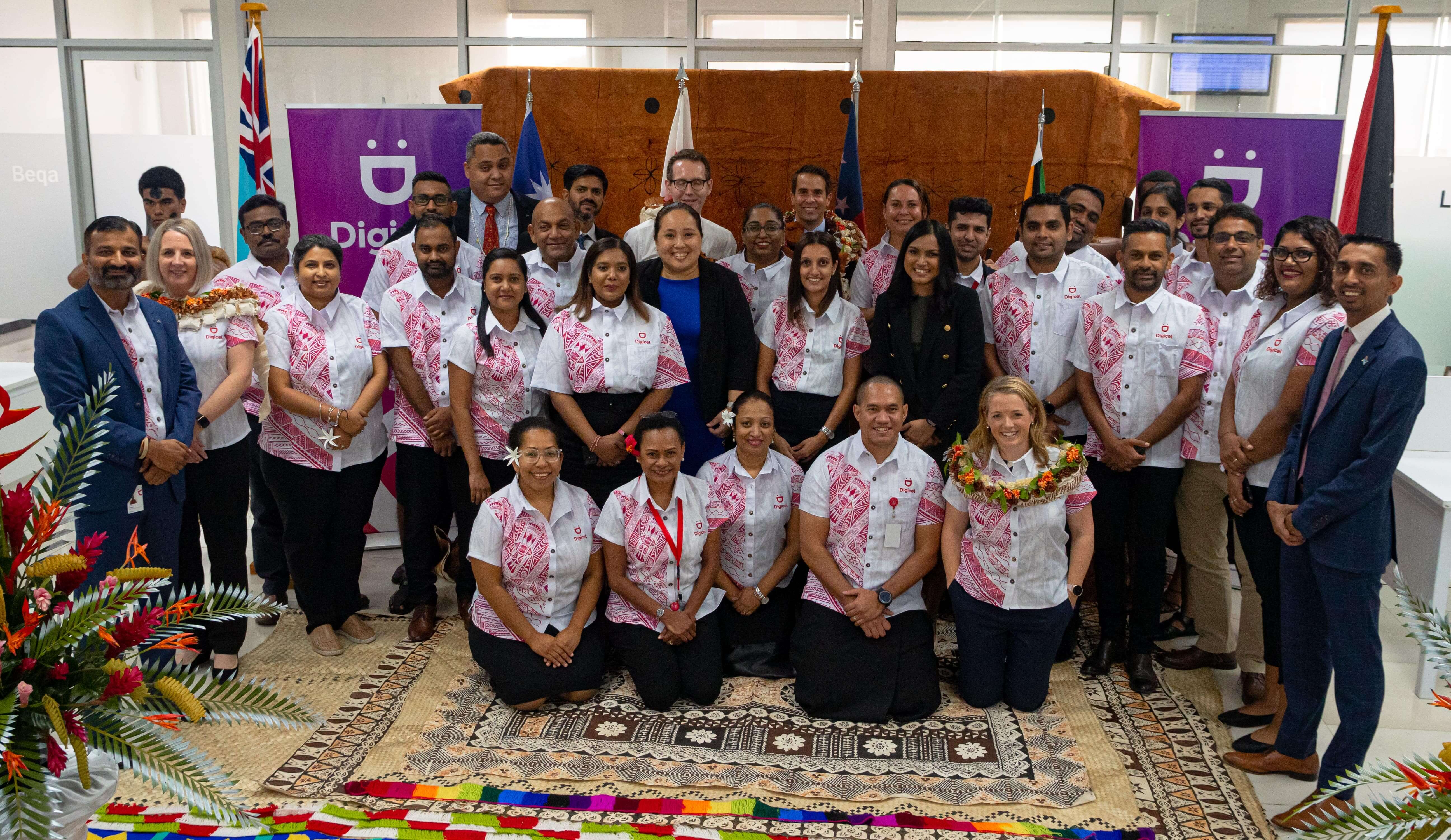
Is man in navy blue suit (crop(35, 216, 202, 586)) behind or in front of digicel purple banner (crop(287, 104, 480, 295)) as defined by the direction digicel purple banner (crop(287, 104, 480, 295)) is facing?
in front

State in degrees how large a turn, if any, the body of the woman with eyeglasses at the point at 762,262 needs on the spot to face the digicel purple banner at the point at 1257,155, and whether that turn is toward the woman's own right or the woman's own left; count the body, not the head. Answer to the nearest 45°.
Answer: approximately 90° to the woman's own left

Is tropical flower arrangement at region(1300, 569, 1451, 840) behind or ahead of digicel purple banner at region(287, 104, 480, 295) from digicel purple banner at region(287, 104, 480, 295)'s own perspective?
ahead

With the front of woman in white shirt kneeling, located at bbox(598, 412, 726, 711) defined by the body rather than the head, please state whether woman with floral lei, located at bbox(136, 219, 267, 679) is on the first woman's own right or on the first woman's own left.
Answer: on the first woman's own right

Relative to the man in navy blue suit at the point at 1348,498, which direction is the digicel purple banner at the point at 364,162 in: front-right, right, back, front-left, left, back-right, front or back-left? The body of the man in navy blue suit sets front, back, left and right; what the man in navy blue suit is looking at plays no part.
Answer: front-right

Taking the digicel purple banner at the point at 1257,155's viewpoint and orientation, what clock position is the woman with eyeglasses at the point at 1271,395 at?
The woman with eyeglasses is roughly at 12 o'clock from the digicel purple banner.

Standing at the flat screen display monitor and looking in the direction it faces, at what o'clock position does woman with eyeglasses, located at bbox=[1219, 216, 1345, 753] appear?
The woman with eyeglasses is roughly at 12 o'clock from the flat screen display monitor.

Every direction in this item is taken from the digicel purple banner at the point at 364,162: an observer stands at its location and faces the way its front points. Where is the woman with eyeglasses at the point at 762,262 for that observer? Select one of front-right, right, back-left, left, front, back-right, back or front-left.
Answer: front-left

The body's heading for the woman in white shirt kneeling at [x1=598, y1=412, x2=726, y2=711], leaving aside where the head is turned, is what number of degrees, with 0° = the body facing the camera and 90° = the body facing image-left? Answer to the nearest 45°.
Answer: approximately 0°
